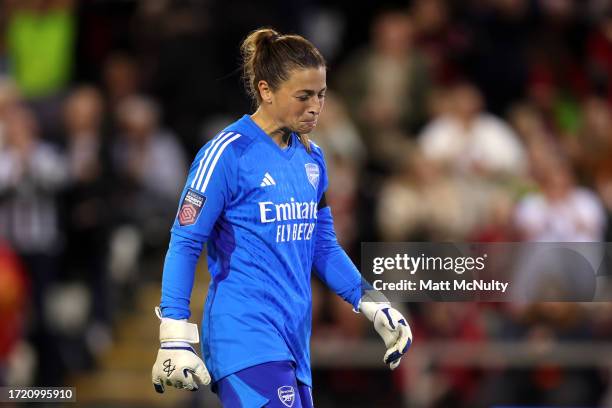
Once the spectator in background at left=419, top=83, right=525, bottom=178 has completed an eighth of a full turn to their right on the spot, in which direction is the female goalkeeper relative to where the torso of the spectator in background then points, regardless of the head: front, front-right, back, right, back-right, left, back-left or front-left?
front-left

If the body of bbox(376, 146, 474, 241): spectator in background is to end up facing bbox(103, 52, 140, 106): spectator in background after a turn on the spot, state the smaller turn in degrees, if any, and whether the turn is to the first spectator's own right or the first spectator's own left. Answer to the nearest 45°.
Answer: approximately 90° to the first spectator's own right

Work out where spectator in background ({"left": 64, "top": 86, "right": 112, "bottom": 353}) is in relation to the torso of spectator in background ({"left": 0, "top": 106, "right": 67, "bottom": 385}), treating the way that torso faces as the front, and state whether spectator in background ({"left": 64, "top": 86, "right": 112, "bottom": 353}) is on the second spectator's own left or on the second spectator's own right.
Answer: on the second spectator's own left

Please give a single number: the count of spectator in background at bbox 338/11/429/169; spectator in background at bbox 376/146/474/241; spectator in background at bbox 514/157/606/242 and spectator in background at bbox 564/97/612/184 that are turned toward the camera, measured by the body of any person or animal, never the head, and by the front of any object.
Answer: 4

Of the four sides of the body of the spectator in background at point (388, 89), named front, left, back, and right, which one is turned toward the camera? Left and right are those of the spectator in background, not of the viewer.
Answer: front

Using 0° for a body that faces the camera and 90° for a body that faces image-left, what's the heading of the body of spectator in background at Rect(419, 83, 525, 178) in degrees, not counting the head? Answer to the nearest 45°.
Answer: approximately 0°

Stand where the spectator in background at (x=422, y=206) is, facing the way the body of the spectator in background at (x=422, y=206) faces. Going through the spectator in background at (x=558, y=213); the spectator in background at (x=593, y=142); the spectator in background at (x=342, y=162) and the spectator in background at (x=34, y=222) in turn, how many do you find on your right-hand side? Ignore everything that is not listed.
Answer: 2

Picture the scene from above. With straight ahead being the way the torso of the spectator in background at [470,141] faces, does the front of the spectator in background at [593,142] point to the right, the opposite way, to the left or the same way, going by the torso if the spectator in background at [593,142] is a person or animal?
the same way

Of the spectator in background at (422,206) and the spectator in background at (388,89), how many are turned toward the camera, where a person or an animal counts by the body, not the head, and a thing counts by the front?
2

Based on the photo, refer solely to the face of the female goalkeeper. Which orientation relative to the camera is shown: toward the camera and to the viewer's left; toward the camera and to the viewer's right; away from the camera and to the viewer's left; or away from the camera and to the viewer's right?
toward the camera and to the viewer's right

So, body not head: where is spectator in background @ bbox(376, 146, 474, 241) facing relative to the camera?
toward the camera

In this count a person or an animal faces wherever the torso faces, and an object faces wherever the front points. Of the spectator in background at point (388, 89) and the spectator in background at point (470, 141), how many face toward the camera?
2

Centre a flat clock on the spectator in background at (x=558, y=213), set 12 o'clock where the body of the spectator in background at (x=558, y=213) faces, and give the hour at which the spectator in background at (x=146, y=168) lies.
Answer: the spectator in background at (x=146, y=168) is roughly at 3 o'clock from the spectator in background at (x=558, y=213).

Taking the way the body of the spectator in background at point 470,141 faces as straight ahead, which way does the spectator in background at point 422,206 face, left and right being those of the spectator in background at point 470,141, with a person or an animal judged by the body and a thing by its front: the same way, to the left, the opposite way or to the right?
the same way

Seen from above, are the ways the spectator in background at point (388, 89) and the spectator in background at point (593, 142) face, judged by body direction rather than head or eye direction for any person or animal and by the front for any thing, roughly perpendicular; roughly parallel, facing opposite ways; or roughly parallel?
roughly parallel

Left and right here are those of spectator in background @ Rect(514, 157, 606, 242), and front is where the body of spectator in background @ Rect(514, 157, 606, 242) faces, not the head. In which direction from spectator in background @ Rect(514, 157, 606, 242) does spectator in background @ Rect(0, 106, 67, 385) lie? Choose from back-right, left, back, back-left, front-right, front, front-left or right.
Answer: right
